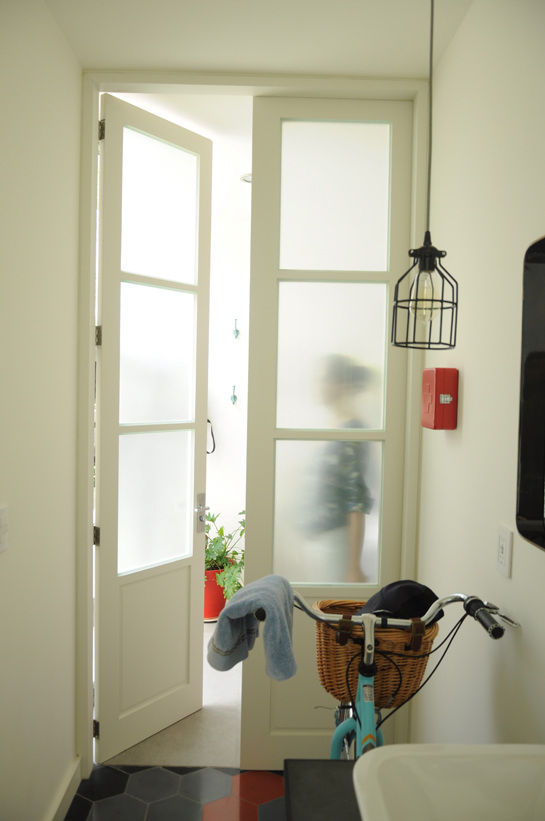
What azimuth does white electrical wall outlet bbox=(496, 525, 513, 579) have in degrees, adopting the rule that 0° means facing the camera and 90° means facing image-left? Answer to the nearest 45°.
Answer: approximately 90°

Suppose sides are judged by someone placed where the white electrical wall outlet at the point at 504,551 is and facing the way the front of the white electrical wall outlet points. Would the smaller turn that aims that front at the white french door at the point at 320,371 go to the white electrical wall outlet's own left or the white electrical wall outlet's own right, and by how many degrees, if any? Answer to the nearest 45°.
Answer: approximately 45° to the white electrical wall outlet's own right

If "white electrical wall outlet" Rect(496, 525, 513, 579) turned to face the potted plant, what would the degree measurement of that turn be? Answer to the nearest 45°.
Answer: approximately 45° to its right

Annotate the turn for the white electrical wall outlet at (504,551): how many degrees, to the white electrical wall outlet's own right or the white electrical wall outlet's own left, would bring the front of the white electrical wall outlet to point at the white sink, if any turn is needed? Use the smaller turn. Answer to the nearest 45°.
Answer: approximately 90° to the white electrical wall outlet's own left
